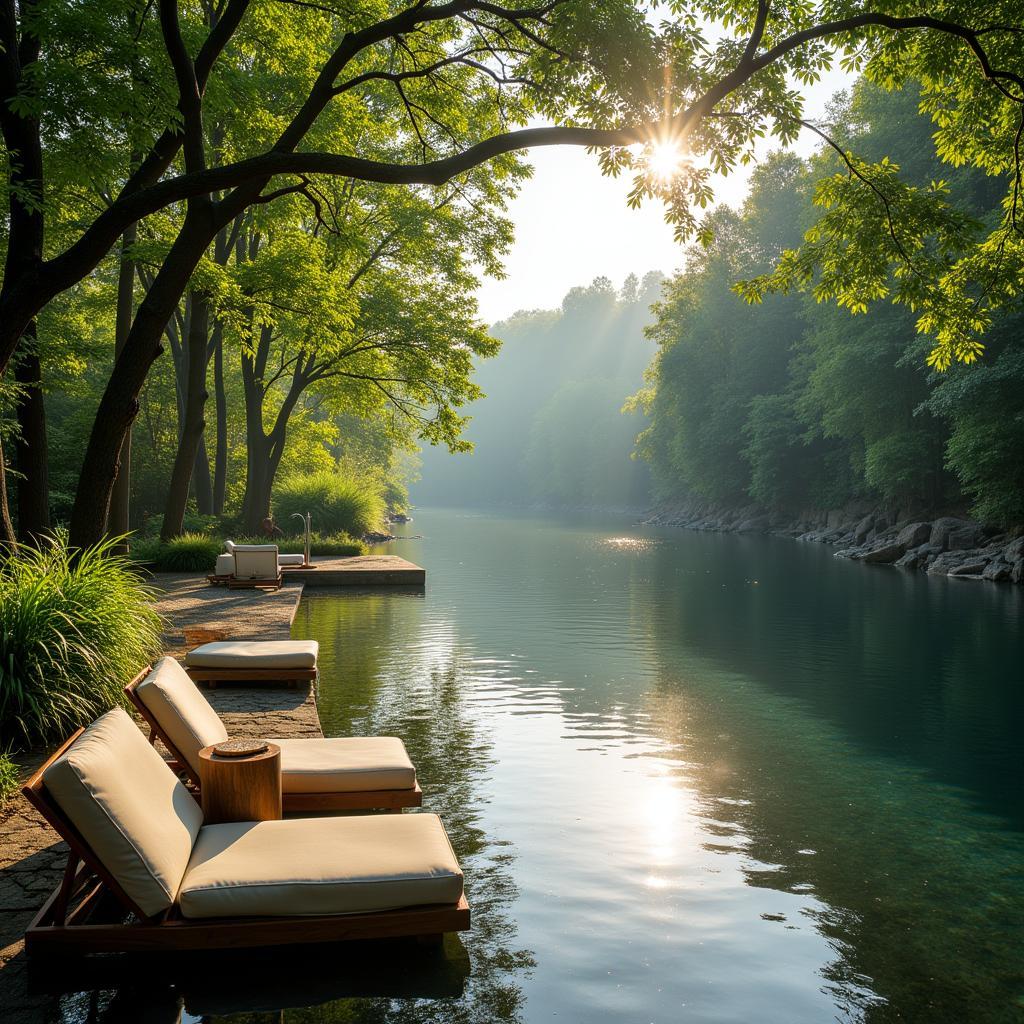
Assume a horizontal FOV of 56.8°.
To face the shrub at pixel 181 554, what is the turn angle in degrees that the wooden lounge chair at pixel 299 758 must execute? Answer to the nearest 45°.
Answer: approximately 90° to its left

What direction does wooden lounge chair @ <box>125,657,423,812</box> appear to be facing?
to the viewer's right

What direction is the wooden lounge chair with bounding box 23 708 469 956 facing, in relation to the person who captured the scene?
facing to the right of the viewer

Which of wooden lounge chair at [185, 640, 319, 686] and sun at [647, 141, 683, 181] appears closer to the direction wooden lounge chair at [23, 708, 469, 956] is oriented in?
the sun

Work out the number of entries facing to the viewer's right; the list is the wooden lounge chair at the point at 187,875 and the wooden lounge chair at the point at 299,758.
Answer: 2

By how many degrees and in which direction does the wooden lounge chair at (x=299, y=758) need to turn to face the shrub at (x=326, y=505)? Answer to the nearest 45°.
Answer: approximately 90° to its left

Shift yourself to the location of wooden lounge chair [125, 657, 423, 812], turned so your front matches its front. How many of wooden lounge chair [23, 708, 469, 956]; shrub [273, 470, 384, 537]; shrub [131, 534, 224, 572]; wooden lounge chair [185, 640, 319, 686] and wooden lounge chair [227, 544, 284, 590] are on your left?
4

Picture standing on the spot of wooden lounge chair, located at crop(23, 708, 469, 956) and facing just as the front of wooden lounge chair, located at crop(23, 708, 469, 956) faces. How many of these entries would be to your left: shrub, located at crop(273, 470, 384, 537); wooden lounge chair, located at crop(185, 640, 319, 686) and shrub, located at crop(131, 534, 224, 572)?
3

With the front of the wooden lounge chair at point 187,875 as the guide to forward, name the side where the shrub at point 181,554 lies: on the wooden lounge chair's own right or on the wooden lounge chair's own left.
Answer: on the wooden lounge chair's own left
